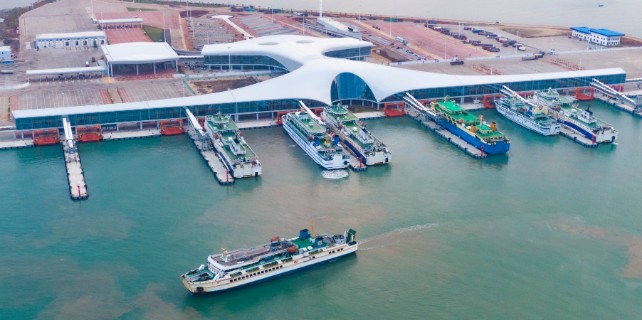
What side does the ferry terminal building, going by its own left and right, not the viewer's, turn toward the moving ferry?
front

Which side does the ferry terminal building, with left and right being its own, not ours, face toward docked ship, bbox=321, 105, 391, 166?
front

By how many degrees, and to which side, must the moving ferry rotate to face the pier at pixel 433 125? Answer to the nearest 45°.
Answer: approximately 180°

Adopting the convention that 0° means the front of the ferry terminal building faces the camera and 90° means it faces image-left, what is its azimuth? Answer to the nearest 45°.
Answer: approximately 0°

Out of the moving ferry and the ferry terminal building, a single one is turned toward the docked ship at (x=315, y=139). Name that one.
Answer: the ferry terminal building

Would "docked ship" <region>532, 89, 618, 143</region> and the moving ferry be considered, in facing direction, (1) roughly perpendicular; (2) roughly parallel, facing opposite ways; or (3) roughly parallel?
roughly perpendicular
